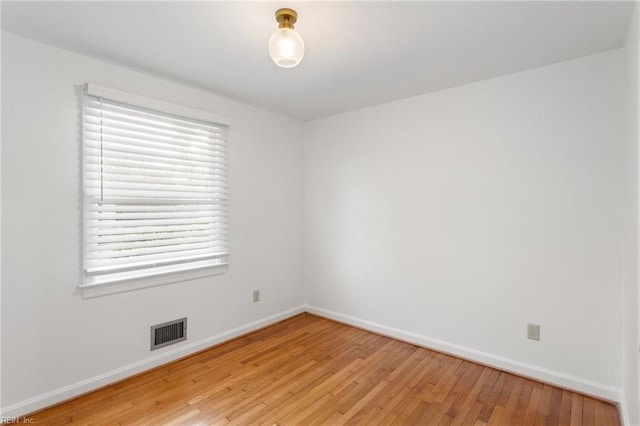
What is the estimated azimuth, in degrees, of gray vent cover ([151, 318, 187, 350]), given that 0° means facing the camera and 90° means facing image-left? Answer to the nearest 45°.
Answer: approximately 315°

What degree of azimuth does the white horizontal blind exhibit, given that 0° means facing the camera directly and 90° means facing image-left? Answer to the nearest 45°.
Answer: approximately 315°

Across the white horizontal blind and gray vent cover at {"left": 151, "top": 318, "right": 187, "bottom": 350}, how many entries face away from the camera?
0

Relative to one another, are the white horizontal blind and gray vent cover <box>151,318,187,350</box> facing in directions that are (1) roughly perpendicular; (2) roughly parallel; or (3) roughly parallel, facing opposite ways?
roughly parallel
